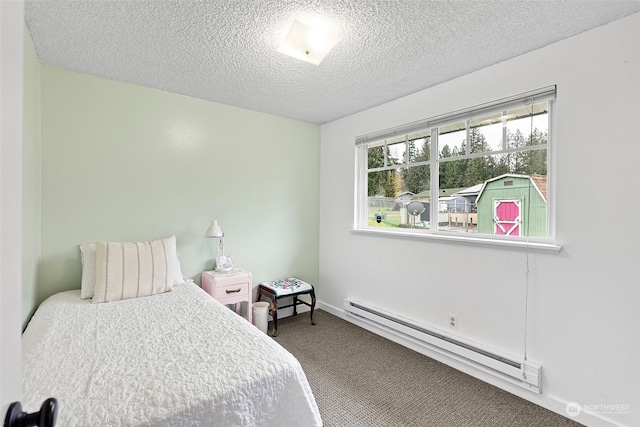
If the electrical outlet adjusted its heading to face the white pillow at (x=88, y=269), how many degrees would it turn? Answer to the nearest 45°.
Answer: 0° — it already faces it

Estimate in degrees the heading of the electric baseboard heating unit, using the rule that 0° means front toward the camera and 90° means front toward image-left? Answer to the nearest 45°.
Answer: approximately 45°

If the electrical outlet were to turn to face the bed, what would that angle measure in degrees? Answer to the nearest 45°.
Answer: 0° — it already faces it

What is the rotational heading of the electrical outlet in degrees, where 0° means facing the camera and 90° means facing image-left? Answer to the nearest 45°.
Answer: approximately 45°
